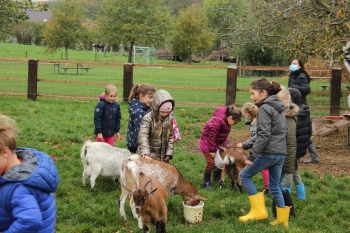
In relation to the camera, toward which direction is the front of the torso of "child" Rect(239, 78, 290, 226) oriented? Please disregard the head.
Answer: to the viewer's left

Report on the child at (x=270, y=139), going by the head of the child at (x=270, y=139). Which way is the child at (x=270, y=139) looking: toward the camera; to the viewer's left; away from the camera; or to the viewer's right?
to the viewer's left

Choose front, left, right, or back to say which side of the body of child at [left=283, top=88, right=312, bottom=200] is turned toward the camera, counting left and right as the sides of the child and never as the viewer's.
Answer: left

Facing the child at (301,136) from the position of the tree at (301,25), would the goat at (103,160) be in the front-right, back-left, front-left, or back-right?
front-right

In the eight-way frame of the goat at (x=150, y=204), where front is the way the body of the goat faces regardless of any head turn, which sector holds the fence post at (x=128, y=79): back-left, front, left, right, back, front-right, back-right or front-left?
back

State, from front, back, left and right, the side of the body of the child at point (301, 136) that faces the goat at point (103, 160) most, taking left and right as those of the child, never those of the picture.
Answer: front

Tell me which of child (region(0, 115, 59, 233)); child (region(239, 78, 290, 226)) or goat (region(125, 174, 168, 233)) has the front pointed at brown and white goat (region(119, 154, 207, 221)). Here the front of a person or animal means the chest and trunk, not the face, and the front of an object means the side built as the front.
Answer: child (region(239, 78, 290, 226))

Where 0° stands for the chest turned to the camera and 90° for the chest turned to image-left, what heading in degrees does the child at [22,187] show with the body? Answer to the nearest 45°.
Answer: approximately 90°

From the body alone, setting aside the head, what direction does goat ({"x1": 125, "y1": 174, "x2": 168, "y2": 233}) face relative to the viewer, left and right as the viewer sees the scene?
facing the viewer

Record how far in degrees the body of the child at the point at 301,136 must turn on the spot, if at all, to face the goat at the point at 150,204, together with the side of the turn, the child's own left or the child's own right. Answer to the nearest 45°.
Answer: approximately 45° to the child's own left

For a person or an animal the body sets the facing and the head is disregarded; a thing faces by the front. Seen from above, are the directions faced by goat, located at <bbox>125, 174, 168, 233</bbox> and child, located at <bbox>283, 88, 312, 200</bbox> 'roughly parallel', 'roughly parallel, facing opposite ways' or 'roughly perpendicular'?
roughly perpendicular
